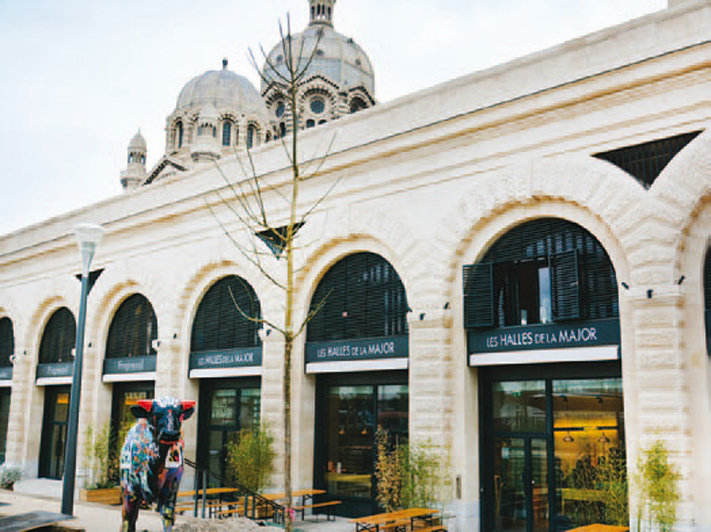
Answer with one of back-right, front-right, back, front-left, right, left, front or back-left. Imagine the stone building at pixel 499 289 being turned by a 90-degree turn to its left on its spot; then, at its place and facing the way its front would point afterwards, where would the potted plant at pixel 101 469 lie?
back

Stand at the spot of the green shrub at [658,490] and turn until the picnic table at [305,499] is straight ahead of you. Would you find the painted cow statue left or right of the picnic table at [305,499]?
left

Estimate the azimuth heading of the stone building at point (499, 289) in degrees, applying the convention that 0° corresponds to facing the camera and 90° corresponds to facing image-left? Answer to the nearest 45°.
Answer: approximately 45°

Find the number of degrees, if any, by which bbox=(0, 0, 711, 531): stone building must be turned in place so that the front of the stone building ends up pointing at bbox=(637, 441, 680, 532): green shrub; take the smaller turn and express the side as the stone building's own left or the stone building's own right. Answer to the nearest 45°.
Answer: approximately 90° to the stone building's own left
